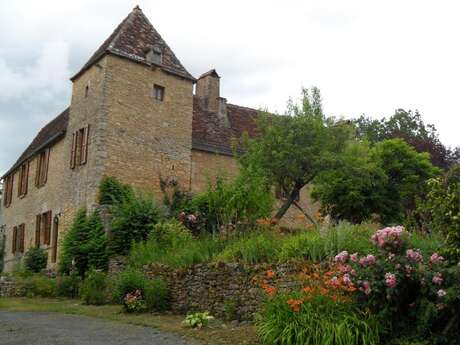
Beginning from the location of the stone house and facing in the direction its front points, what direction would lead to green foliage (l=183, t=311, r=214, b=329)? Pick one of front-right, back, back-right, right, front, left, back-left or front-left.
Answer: front-left

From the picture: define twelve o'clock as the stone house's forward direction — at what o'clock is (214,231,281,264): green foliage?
The green foliage is roughly at 10 o'clock from the stone house.

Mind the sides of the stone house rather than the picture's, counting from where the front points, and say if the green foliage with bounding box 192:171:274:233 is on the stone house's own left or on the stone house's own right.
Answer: on the stone house's own left

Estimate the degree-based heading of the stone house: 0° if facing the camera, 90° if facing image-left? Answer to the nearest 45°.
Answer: approximately 45°

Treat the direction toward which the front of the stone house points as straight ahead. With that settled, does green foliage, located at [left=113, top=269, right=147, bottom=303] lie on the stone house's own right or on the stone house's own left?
on the stone house's own left

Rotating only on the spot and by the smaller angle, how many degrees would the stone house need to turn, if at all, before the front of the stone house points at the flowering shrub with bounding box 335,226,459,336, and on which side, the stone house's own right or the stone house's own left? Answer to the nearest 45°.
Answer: approximately 45° to the stone house's own left
